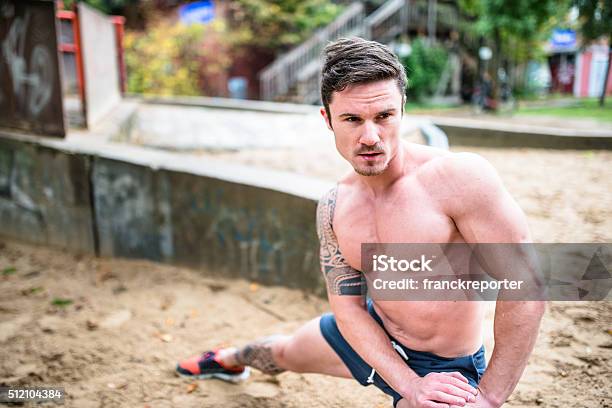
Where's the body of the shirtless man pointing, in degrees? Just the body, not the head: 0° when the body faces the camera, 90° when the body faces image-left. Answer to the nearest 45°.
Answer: approximately 45°

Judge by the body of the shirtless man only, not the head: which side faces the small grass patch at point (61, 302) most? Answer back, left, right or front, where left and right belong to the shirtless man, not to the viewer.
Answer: right

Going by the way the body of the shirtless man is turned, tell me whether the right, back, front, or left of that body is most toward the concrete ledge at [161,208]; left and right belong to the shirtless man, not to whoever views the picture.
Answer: right

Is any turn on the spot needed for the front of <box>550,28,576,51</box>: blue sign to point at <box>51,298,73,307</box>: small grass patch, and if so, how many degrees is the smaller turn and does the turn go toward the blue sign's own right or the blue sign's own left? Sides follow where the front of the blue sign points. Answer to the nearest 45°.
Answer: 0° — it already faces it

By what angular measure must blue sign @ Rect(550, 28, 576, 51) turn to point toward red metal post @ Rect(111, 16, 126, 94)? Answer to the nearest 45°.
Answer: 0° — it already faces it

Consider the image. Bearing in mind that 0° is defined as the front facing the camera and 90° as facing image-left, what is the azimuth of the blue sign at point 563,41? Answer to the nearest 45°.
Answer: approximately 0°

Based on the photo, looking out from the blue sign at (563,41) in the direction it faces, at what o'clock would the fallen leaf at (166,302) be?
The fallen leaf is roughly at 12 o'clock from the blue sign.
